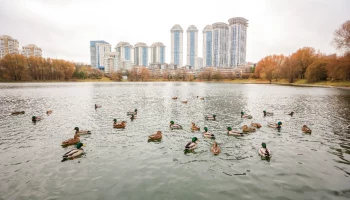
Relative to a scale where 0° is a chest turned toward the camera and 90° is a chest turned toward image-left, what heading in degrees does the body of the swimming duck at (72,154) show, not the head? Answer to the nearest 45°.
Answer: approximately 225°
